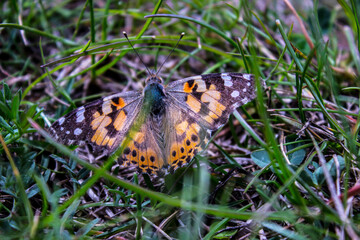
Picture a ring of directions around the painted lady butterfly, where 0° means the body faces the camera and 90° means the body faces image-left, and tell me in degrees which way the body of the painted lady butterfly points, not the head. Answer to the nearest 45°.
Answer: approximately 180°
